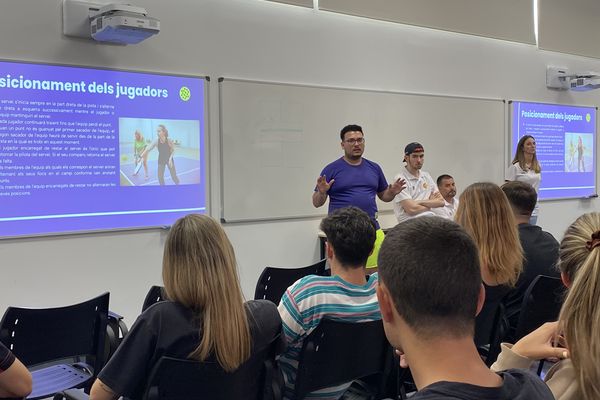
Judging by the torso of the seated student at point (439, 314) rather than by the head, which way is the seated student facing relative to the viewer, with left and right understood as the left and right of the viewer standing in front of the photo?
facing away from the viewer and to the left of the viewer

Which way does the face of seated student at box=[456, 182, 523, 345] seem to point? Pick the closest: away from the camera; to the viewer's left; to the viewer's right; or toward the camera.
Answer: away from the camera

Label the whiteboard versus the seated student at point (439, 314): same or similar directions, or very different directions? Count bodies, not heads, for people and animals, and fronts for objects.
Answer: very different directions

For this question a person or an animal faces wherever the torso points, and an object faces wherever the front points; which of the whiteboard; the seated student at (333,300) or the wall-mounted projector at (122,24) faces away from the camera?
the seated student

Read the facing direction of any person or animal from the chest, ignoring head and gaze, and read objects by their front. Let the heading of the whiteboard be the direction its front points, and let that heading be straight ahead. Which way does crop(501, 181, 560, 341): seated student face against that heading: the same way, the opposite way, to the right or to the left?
the opposite way

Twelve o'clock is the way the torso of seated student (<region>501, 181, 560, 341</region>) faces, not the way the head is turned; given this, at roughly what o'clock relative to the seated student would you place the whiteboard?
The whiteboard is roughly at 12 o'clock from the seated student.

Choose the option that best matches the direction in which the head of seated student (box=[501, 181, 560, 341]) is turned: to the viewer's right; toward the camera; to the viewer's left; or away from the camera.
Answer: away from the camera

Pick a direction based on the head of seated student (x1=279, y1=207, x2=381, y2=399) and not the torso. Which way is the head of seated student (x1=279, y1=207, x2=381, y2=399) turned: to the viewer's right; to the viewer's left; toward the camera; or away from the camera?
away from the camera

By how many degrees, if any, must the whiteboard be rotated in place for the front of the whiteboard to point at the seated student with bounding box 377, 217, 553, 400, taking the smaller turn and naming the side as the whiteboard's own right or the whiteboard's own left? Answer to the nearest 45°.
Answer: approximately 45° to the whiteboard's own right

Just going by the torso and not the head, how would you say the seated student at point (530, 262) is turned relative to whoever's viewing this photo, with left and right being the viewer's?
facing away from the viewer and to the left of the viewer

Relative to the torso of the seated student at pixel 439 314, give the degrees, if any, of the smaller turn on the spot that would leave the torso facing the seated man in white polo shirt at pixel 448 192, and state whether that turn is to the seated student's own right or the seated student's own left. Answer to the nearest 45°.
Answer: approximately 45° to the seated student's own right

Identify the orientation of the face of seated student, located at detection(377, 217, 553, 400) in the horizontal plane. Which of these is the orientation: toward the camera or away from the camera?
away from the camera

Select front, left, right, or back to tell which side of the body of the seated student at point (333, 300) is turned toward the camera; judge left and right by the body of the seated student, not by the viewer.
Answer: back

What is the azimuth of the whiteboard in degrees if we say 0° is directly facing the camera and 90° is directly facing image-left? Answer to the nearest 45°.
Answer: approximately 315°
